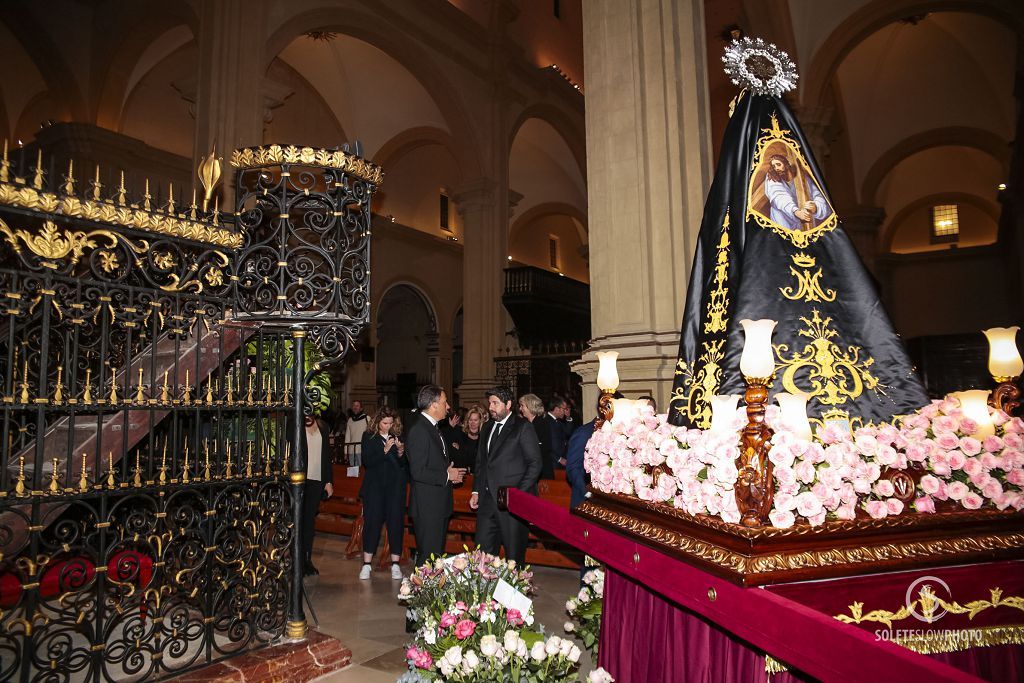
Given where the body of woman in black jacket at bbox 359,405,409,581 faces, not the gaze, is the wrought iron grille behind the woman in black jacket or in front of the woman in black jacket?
in front

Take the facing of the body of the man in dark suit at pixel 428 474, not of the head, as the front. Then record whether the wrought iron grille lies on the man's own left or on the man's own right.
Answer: on the man's own right

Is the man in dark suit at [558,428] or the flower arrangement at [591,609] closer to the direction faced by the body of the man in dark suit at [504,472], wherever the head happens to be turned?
the flower arrangement

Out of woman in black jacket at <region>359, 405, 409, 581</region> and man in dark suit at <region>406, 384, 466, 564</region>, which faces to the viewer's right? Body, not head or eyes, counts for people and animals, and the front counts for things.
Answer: the man in dark suit

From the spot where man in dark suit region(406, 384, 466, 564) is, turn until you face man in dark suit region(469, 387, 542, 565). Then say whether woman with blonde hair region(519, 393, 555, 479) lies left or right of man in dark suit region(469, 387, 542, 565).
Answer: left

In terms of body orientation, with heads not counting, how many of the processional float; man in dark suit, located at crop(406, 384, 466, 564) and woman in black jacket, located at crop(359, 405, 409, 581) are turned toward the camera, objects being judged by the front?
1

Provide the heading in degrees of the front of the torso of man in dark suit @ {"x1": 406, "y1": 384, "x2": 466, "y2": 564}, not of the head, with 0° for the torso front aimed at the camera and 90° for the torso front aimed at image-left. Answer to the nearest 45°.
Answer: approximately 270°

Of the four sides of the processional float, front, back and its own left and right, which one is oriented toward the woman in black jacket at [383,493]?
front

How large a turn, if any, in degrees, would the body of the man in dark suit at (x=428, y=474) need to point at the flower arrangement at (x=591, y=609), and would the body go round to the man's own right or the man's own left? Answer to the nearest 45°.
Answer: approximately 45° to the man's own right

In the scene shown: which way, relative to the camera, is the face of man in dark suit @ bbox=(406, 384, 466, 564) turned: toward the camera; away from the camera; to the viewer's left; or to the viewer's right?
to the viewer's right

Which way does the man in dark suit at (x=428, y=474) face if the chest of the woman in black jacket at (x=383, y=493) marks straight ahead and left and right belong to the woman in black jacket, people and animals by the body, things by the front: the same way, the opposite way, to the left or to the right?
to the left
